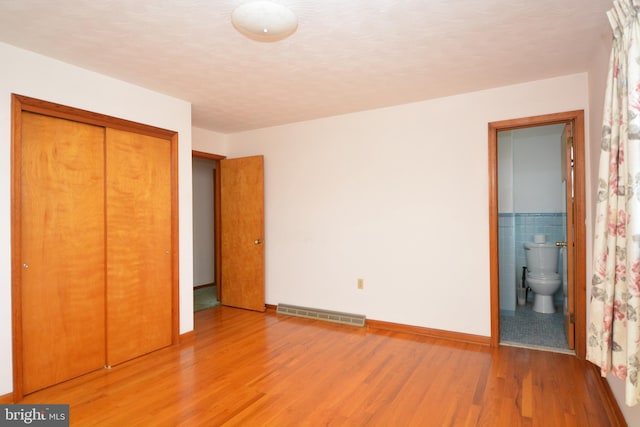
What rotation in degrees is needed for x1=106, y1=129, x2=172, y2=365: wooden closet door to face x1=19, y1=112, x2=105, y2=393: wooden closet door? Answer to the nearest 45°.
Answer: approximately 90° to its right

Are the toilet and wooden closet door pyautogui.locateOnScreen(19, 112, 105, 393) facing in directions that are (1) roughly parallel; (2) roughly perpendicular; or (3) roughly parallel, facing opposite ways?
roughly perpendicular

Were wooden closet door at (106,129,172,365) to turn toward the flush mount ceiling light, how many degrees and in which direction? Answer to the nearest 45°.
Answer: approximately 45° to its right

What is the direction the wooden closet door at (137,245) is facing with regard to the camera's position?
facing the viewer and to the right of the viewer

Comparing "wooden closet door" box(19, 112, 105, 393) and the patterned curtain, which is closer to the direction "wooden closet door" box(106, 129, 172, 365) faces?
the patterned curtain

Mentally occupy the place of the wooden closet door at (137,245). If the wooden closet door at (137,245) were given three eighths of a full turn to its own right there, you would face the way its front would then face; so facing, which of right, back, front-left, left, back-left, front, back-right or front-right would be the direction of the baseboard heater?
back

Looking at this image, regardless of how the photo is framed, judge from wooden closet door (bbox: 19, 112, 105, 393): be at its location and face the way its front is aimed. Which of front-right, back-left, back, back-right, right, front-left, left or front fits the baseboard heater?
front-left

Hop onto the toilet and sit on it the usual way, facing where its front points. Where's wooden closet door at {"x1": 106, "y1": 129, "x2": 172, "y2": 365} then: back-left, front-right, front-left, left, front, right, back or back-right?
front-right

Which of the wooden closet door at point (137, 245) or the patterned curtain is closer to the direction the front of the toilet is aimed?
the patterned curtain

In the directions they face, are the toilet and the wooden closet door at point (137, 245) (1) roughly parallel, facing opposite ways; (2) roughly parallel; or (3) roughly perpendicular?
roughly perpendicular

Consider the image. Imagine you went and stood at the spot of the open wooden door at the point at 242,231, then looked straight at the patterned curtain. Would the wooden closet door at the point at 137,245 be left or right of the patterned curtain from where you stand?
right

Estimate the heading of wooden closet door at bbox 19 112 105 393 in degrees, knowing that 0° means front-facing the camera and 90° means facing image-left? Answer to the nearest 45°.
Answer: approximately 315°

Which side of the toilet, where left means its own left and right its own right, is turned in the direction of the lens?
front

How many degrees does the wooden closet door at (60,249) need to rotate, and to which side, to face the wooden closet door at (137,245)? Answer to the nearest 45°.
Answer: approximately 90° to its left

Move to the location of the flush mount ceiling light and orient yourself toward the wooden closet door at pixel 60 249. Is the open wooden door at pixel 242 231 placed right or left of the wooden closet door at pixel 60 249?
right

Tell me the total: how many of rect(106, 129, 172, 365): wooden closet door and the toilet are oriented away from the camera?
0
